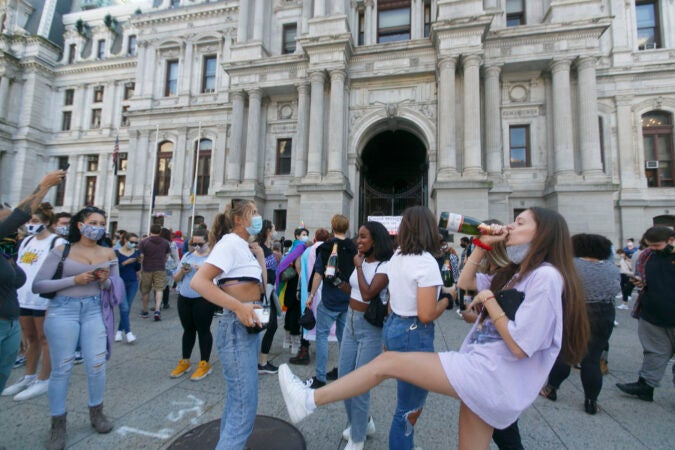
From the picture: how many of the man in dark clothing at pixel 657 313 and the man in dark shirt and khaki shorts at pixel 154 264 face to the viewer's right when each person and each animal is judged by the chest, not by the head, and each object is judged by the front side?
0

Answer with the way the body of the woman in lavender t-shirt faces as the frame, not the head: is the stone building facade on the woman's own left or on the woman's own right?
on the woman's own right

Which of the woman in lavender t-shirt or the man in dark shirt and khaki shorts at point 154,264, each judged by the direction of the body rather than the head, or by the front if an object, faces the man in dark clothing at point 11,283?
the woman in lavender t-shirt

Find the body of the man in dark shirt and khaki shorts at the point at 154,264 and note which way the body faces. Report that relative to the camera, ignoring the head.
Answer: away from the camera

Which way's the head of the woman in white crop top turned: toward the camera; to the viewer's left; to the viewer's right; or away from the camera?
to the viewer's right

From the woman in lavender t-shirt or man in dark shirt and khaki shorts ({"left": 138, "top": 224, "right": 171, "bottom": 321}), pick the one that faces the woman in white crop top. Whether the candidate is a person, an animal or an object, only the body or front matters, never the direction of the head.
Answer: the woman in lavender t-shirt

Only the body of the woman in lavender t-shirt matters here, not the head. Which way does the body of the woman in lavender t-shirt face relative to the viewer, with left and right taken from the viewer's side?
facing to the left of the viewer

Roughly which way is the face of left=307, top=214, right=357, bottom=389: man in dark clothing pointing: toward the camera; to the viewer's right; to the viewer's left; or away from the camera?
away from the camera
